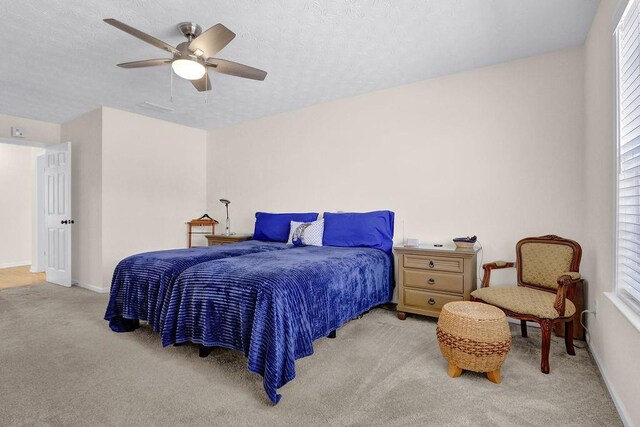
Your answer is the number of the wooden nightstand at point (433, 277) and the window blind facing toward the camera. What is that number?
1

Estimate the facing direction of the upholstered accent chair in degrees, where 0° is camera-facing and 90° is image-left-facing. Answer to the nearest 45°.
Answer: approximately 45°

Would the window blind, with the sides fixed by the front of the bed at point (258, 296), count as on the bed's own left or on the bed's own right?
on the bed's own left

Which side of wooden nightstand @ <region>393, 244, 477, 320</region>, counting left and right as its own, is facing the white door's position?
right

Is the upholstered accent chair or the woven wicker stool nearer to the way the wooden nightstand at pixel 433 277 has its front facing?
the woven wicker stool

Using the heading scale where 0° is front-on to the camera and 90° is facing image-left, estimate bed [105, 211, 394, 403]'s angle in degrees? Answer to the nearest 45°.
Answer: approximately 45°

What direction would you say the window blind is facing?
to the viewer's left
